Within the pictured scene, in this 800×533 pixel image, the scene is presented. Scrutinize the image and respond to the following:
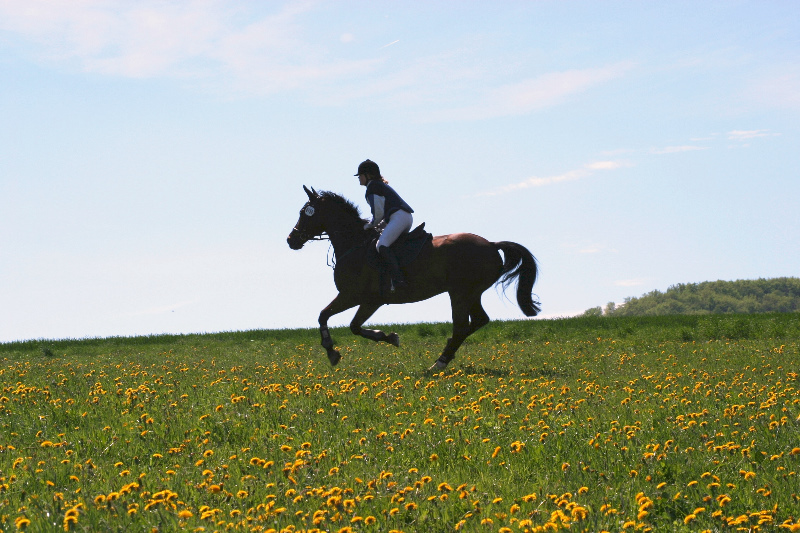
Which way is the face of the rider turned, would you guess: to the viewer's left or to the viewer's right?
to the viewer's left

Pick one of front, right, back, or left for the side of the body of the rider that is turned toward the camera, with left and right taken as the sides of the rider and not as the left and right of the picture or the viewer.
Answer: left

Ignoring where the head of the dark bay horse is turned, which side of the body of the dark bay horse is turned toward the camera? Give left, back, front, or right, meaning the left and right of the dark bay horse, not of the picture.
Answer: left
